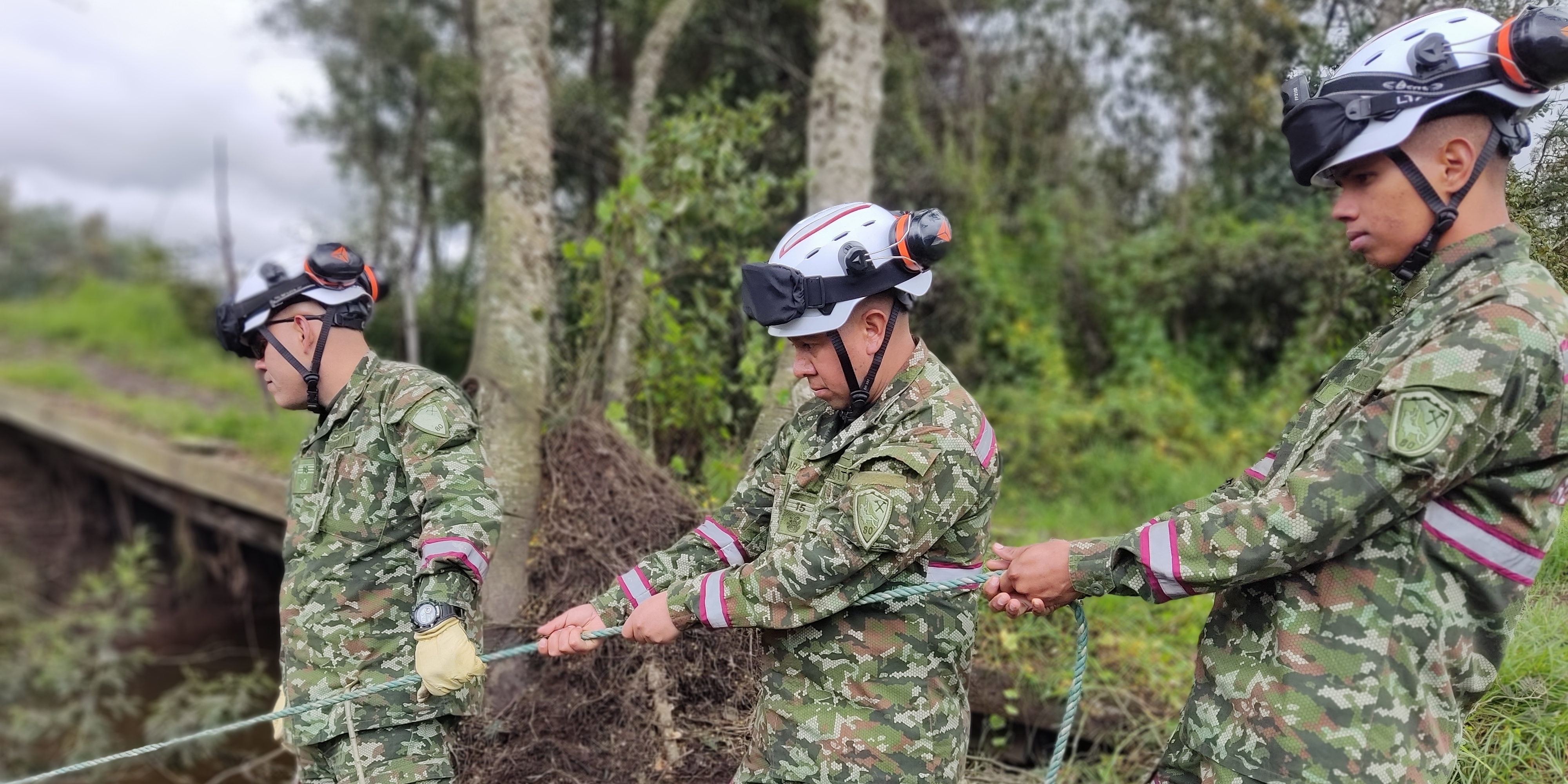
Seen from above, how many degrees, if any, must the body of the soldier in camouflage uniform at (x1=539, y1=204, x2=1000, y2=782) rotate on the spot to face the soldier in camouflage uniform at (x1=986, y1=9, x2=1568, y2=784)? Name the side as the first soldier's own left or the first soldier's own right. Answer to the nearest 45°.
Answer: approximately 90° to the first soldier's own left

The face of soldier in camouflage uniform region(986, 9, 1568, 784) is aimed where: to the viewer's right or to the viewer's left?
to the viewer's left

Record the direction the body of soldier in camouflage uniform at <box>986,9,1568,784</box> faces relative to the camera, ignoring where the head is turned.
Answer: to the viewer's left

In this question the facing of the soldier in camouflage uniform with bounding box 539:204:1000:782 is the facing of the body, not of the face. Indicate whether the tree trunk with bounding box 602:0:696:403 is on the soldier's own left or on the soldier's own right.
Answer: on the soldier's own right

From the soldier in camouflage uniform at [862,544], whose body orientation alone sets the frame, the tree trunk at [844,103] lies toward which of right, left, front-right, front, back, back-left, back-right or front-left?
back-right

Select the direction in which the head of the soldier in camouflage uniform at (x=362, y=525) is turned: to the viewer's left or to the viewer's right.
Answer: to the viewer's left

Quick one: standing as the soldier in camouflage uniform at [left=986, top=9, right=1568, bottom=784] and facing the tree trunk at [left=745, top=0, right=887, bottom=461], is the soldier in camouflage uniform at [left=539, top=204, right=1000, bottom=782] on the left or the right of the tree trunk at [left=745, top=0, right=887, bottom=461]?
left

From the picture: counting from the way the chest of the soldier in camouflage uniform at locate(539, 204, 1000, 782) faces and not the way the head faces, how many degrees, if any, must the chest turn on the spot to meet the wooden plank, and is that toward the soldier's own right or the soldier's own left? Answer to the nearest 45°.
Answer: approximately 90° to the soldier's own right
